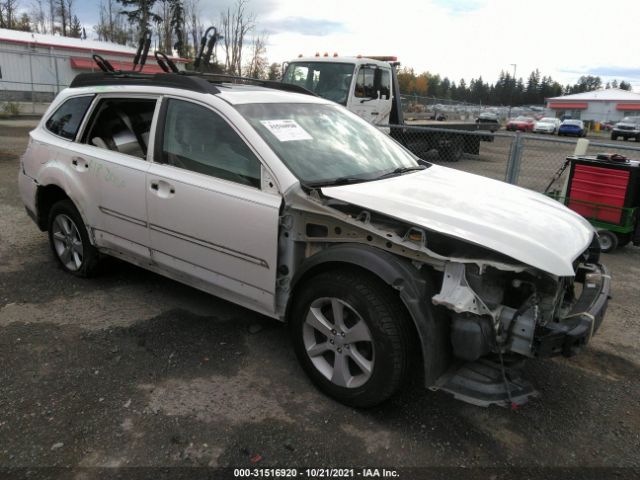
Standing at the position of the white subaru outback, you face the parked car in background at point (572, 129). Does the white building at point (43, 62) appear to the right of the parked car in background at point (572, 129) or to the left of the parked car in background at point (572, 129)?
left

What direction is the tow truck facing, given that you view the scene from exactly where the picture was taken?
facing the viewer and to the left of the viewer

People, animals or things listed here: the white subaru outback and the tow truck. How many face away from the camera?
0

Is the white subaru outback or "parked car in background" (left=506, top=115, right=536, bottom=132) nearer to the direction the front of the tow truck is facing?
the white subaru outback

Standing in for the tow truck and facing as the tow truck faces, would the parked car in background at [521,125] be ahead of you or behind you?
behind

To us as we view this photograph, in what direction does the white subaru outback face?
facing the viewer and to the right of the viewer

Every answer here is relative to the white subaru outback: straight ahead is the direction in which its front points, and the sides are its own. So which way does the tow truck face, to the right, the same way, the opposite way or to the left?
to the right

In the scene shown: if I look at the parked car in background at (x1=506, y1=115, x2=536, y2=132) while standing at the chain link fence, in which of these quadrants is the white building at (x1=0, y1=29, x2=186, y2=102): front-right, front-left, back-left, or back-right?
front-left

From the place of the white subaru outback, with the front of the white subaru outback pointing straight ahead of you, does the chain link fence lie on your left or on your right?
on your left

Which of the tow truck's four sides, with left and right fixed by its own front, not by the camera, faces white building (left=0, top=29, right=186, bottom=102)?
right

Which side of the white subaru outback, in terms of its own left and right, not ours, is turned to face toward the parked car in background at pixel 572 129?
left

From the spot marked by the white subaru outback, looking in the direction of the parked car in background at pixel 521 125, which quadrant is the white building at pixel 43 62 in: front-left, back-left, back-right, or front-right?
front-left
